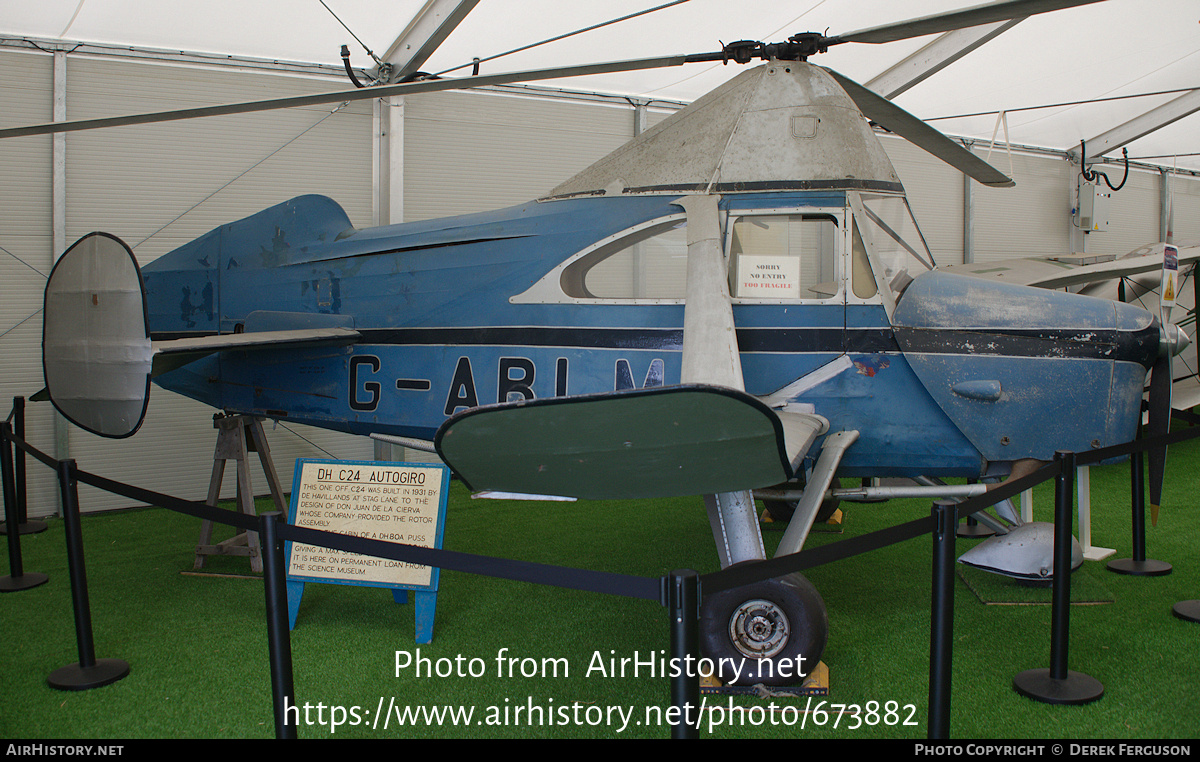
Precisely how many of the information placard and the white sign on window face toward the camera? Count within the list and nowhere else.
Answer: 2

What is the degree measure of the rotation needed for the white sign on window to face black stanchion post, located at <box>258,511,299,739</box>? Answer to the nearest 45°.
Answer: approximately 45° to its right

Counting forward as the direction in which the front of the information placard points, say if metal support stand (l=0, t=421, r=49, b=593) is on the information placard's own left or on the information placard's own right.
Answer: on the information placard's own right

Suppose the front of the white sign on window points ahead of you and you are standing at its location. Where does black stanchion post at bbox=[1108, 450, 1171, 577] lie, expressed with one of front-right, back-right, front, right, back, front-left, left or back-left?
back-left

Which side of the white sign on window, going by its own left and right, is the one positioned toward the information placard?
right

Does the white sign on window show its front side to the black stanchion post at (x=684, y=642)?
yes

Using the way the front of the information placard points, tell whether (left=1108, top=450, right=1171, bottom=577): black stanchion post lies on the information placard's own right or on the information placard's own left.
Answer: on the information placard's own left

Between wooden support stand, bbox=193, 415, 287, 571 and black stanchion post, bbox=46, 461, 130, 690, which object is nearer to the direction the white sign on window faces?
the black stanchion post

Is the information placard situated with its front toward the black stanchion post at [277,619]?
yes
